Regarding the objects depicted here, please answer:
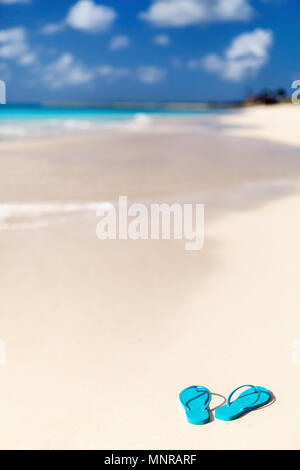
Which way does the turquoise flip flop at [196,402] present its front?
away from the camera

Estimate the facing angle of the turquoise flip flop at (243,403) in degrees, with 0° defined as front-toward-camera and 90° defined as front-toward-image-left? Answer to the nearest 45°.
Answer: approximately 225°
